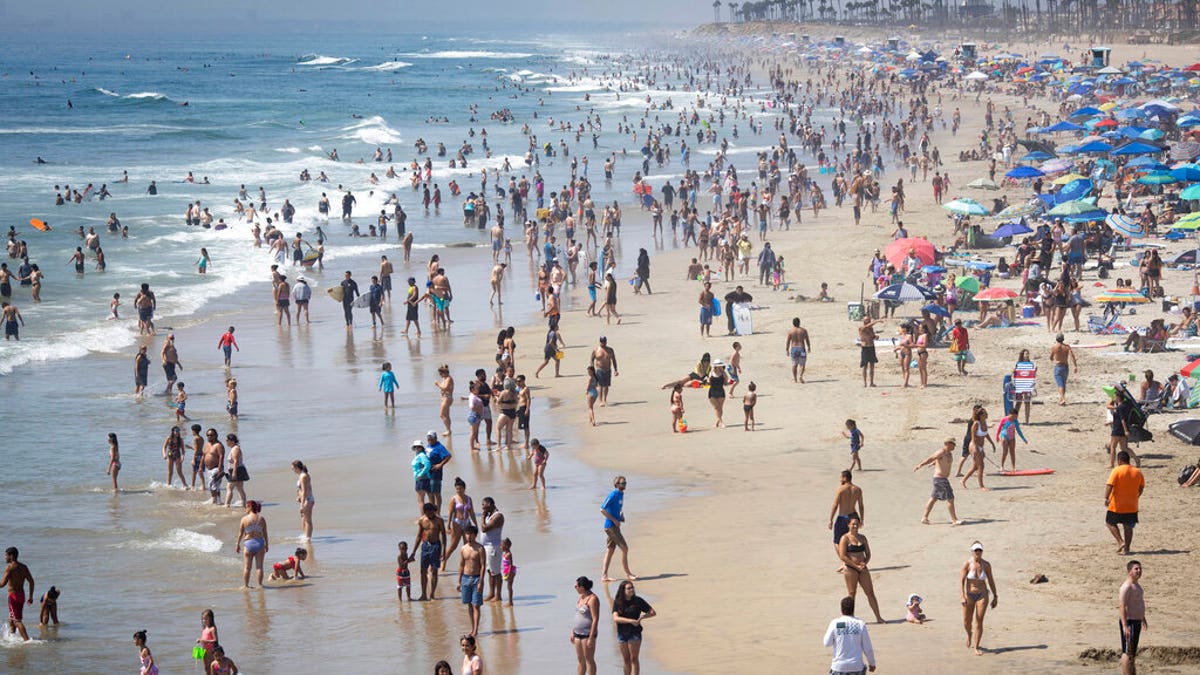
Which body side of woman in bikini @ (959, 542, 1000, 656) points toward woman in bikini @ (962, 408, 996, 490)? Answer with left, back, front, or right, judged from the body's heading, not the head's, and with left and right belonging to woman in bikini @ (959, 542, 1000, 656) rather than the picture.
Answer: back

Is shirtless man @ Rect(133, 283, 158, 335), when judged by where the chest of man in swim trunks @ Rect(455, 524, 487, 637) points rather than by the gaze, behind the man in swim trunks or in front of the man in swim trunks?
behind

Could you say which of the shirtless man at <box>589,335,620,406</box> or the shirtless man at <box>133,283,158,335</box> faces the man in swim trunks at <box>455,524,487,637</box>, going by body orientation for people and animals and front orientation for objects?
the shirtless man at <box>589,335,620,406</box>

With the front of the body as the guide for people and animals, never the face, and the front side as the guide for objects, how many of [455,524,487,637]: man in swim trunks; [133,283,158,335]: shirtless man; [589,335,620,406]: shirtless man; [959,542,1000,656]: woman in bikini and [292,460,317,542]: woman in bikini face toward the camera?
3

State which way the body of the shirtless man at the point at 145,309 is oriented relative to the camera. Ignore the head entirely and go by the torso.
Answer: away from the camera

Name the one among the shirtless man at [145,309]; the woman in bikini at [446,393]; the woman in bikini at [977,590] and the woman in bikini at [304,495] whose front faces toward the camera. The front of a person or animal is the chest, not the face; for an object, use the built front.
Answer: the woman in bikini at [977,590]

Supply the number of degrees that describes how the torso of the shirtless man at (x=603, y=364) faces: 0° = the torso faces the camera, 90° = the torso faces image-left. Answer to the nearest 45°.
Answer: approximately 0°
